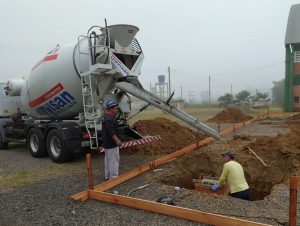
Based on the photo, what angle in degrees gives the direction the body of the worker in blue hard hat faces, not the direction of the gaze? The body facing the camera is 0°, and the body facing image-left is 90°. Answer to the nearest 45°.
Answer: approximately 270°

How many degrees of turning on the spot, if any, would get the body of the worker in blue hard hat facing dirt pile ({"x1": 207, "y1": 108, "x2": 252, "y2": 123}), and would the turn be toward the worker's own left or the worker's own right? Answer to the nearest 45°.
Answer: approximately 45° to the worker's own left

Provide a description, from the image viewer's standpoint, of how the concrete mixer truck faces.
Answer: facing away from the viewer and to the left of the viewer

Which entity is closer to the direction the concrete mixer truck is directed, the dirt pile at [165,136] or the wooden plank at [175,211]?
the dirt pile

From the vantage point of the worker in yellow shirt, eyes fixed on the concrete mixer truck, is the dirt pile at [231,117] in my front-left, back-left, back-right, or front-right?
front-right

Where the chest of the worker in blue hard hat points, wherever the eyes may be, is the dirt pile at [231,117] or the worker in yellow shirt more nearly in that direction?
the worker in yellow shirt

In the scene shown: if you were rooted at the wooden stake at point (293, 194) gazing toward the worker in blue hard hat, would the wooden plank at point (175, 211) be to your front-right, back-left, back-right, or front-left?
front-left
